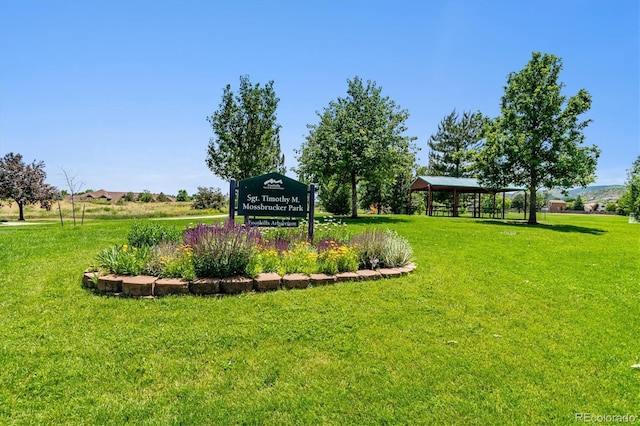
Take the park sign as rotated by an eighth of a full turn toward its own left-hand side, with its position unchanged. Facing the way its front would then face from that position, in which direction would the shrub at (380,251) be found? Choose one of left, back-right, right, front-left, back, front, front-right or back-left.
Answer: front

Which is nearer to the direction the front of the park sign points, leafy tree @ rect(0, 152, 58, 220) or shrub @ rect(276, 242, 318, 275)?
the shrub

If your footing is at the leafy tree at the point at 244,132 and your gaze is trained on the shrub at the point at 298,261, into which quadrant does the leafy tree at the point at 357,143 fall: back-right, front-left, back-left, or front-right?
front-left

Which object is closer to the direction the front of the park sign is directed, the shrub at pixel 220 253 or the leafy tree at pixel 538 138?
the shrub

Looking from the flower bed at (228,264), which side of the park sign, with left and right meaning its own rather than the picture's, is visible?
front

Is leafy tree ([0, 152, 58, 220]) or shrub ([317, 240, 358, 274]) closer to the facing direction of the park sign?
the shrub

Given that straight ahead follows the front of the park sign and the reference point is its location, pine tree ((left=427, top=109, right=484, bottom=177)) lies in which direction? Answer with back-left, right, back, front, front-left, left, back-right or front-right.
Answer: back-left

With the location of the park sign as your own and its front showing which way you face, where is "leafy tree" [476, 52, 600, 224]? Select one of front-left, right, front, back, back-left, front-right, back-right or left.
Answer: back-left

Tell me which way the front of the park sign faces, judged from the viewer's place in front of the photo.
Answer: facing the viewer

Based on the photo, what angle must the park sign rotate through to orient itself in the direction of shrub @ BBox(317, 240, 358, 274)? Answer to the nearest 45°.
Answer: approximately 45° to its left

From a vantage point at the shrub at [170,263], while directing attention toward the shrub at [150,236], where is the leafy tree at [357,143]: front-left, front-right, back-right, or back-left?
front-right

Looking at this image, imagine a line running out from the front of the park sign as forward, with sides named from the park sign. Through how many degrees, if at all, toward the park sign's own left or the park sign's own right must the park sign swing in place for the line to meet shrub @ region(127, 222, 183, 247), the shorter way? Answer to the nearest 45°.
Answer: approximately 90° to the park sign's own right

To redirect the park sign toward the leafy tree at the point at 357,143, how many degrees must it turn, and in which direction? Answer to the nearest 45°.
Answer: approximately 135° to its left

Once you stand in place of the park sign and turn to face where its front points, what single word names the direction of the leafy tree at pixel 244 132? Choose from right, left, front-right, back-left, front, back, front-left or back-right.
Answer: back

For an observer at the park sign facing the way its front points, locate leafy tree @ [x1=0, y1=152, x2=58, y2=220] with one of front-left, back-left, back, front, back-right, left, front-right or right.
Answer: back-right

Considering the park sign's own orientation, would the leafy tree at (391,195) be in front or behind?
behind

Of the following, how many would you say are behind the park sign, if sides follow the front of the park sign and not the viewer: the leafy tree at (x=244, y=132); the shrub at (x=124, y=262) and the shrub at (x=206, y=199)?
2

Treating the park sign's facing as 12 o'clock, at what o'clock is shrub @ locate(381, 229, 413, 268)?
The shrub is roughly at 10 o'clock from the park sign.

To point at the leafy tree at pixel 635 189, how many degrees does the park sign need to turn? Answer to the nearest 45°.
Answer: approximately 135° to its left
